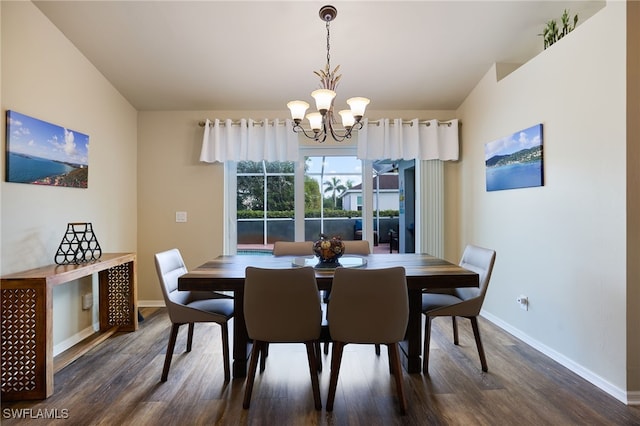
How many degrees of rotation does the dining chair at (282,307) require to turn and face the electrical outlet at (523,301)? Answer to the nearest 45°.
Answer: approximately 90° to its right

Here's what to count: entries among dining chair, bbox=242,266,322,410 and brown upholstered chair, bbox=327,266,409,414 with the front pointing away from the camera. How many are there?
2

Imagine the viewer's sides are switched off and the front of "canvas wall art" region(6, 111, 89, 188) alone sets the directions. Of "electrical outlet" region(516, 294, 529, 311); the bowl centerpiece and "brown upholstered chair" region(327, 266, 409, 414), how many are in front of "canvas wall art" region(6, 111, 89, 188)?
3

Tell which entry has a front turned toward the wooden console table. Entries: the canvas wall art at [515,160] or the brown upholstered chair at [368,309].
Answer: the canvas wall art

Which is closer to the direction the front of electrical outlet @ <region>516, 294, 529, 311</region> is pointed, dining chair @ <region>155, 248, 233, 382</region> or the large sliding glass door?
the dining chair

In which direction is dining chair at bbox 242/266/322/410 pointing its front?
away from the camera

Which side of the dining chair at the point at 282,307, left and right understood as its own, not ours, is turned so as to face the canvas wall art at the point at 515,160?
right

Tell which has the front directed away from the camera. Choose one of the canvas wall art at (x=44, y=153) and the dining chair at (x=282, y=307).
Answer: the dining chair

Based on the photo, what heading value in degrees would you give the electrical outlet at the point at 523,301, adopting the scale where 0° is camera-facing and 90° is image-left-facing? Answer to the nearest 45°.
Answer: approximately 45°

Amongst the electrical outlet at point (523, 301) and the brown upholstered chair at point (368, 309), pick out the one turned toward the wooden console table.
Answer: the electrical outlet

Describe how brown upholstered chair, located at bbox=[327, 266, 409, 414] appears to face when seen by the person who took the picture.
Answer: facing away from the viewer

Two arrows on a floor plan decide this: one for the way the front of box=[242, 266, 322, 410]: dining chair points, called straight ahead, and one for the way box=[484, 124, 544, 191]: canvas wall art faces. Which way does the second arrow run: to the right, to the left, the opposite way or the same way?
to the left

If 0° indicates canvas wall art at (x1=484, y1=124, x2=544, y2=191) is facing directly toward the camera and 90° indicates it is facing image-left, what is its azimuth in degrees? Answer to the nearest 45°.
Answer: approximately 45°

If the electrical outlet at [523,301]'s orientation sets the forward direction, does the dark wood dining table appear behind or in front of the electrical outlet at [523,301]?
in front

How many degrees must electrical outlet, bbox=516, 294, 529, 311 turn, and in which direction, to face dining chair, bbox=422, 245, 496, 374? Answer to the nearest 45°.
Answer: approximately 45° to its left

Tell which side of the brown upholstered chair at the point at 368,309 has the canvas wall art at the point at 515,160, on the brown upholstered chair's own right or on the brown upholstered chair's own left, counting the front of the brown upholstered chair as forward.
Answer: on the brown upholstered chair's own right

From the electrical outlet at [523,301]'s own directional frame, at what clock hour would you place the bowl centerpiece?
The bowl centerpiece is roughly at 12 o'clock from the electrical outlet.
